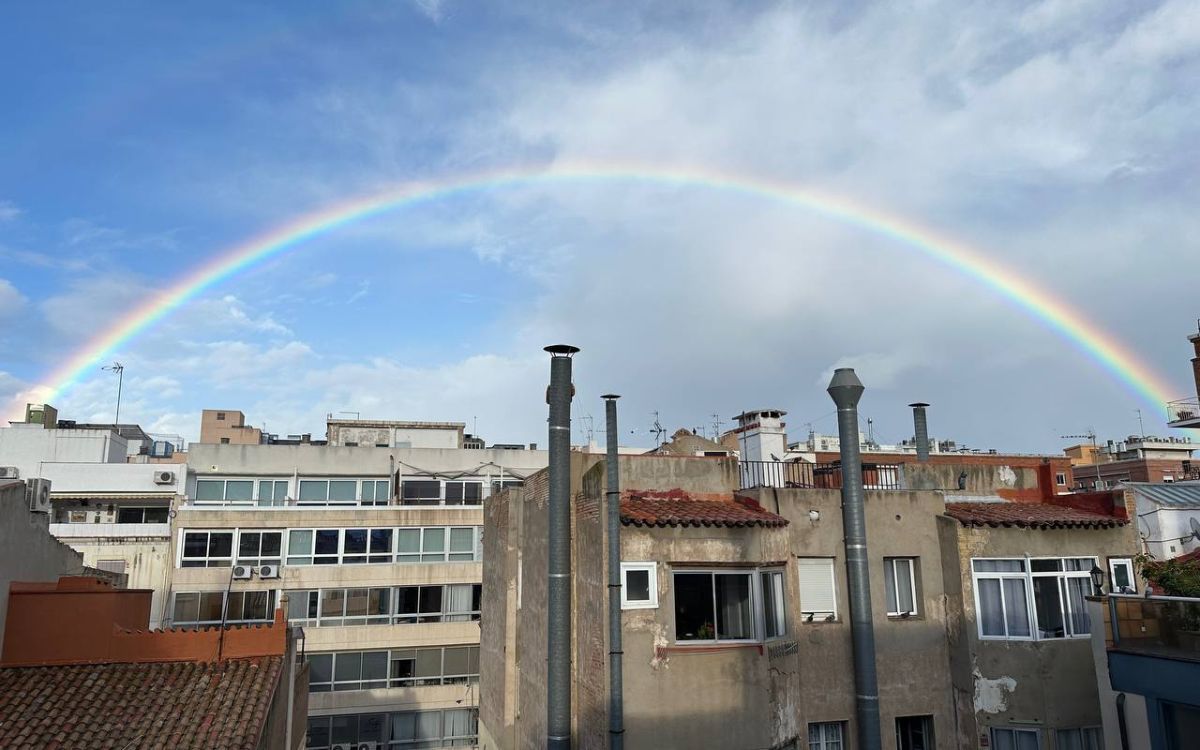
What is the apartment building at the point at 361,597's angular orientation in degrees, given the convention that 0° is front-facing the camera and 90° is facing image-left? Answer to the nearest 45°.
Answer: approximately 0°

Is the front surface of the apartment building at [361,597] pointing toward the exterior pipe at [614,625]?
yes

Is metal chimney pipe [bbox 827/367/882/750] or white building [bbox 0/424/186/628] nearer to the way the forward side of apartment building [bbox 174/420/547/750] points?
the metal chimney pipe

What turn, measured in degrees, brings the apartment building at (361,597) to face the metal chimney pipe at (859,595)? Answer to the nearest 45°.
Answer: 0° — it already faces it

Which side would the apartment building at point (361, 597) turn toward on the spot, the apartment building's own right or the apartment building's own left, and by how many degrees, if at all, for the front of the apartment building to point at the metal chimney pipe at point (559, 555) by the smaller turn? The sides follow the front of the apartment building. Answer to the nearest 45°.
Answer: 0° — it already faces it

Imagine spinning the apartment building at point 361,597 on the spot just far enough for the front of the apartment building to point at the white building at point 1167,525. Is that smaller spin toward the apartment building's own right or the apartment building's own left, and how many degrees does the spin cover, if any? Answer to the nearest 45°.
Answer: approximately 45° to the apartment building's own left
